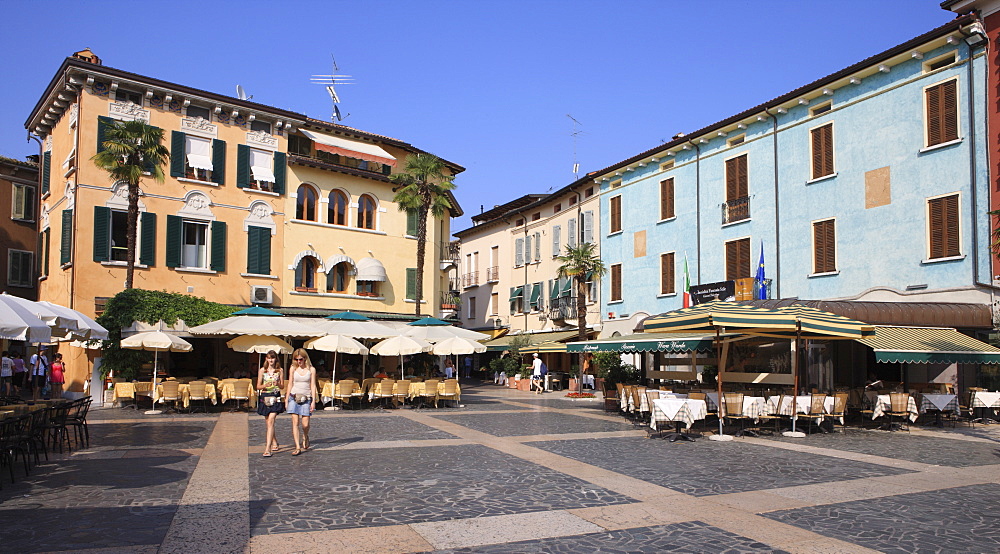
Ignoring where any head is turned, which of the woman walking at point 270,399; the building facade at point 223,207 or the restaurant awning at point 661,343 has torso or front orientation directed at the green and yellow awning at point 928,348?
the building facade

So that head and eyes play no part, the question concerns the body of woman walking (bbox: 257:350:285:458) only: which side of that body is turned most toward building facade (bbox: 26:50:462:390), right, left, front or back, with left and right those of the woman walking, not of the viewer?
back

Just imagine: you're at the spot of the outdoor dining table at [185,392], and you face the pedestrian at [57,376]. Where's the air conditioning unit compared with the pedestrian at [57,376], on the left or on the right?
right

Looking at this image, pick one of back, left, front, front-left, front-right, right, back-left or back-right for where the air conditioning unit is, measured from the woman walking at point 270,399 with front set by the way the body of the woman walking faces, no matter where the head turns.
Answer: back

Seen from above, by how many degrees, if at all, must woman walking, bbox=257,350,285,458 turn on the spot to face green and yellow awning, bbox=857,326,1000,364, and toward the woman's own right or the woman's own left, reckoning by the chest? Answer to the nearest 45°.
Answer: approximately 90° to the woman's own left

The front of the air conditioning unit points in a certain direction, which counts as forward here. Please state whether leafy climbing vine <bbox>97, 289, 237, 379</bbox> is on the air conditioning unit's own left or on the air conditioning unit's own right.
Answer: on the air conditioning unit's own right
